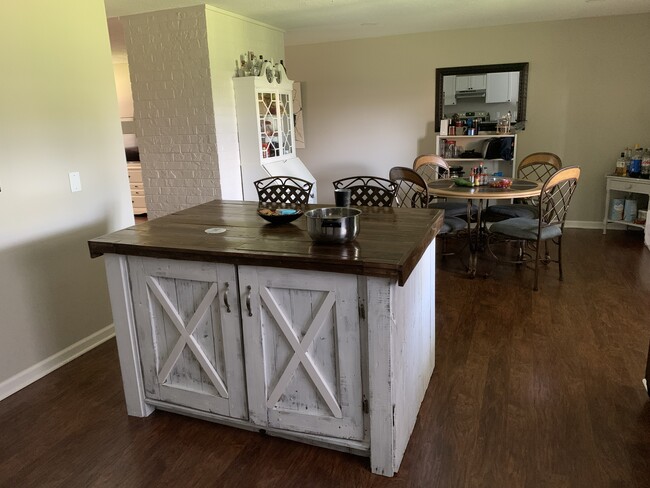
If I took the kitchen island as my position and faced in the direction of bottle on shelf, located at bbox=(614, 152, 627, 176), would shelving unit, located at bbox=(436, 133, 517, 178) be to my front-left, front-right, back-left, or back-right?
front-left

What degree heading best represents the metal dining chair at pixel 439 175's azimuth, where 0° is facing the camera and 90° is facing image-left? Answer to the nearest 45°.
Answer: approximately 315°

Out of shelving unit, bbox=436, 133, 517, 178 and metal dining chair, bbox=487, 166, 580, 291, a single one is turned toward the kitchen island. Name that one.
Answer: the shelving unit

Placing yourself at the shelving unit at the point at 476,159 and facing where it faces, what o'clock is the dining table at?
The dining table is roughly at 12 o'clock from the shelving unit.

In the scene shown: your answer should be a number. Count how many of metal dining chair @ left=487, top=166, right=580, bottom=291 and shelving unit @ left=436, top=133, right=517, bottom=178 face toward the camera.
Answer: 1

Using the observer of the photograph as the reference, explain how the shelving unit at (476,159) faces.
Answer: facing the viewer

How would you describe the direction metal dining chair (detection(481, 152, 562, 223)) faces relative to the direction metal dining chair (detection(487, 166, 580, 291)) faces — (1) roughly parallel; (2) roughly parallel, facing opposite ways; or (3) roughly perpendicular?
roughly perpendicular

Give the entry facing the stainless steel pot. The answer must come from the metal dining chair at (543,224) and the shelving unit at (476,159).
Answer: the shelving unit

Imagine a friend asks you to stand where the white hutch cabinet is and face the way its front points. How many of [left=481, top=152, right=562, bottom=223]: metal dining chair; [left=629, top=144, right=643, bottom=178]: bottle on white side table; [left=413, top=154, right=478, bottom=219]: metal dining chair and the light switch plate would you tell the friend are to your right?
1

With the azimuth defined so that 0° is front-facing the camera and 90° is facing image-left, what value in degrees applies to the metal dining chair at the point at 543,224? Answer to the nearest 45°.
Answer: approximately 135°

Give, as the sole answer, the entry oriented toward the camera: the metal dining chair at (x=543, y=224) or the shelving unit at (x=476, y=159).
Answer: the shelving unit
